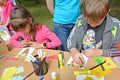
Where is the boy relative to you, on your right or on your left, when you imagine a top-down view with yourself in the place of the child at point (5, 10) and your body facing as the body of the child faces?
on your left

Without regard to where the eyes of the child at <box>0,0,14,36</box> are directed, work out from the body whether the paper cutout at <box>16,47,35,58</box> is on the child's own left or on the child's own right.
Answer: on the child's own left

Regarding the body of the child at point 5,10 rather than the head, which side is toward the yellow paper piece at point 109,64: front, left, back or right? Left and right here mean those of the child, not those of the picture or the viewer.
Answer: left

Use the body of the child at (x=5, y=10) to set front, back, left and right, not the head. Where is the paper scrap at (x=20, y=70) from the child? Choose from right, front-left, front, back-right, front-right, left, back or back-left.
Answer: front-left

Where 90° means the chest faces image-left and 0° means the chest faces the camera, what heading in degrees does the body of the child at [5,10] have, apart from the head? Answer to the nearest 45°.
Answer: approximately 45°
